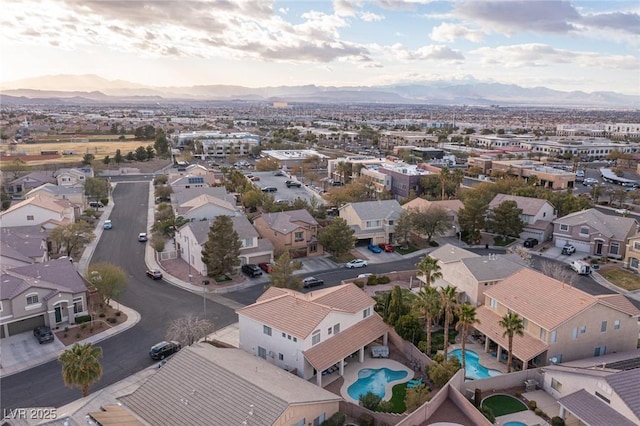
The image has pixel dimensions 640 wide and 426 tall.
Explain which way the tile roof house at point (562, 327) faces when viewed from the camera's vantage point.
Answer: facing away from the viewer and to the right of the viewer

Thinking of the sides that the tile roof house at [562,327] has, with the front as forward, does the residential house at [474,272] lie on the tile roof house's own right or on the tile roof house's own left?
on the tile roof house's own left

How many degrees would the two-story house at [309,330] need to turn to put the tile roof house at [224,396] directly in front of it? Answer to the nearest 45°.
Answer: approximately 90° to its left

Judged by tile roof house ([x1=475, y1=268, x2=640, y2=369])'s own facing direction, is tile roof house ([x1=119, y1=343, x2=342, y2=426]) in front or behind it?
behind

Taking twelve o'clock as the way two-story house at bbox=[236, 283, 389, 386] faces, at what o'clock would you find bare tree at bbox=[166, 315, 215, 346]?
The bare tree is roughly at 11 o'clock from the two-story house.

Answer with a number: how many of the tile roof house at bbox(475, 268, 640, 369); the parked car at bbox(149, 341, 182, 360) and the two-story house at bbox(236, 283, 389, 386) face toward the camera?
0

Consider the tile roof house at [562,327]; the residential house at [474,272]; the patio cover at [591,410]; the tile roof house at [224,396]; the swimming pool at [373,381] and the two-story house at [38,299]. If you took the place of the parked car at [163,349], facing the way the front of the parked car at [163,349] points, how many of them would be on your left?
1

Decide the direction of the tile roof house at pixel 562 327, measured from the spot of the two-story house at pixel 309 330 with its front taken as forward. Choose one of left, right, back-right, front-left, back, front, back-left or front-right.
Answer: back-right

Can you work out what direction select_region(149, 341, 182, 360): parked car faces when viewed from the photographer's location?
facing away from the viewer and to the right of the viewer

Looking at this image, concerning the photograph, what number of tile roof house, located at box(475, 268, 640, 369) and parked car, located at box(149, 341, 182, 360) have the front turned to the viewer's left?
0

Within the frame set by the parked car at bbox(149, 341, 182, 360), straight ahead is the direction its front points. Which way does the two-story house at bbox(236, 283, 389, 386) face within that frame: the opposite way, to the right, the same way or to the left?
to the left

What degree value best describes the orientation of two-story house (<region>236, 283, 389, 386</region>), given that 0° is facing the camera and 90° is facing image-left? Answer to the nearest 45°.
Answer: approximately 135°

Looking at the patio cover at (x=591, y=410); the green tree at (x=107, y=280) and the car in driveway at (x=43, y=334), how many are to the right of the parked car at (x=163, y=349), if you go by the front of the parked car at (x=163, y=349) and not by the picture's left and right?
1

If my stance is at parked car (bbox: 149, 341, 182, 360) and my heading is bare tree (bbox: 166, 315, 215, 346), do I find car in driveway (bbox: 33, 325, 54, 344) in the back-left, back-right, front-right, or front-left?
back-left
